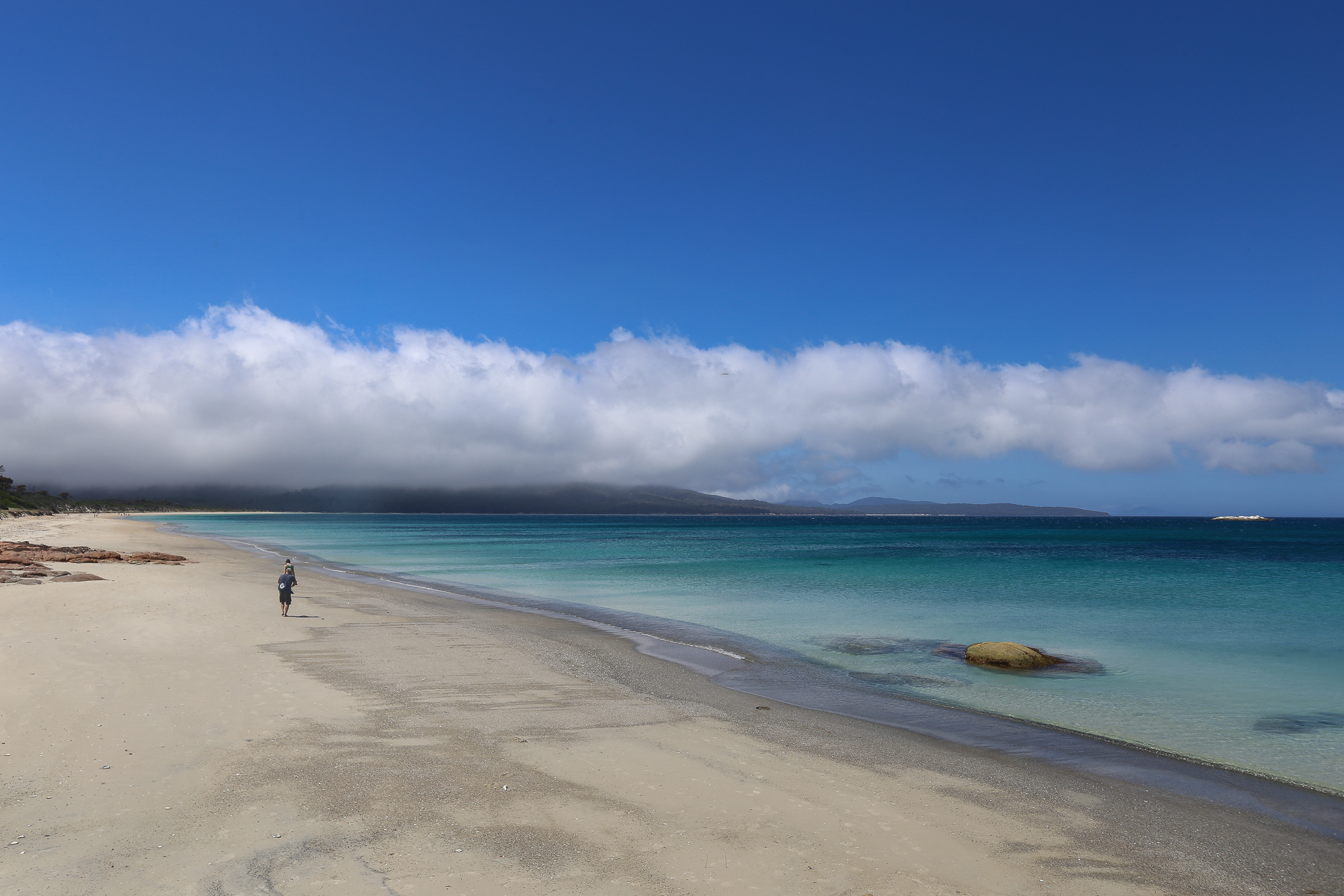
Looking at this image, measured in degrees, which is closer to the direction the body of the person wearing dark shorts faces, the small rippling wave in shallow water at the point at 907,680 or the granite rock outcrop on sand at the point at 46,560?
the granite rock outcrop on sand

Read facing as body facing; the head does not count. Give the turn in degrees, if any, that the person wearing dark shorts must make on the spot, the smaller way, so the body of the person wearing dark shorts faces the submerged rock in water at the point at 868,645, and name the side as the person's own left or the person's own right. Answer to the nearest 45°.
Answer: approximately 135° to the person's own right

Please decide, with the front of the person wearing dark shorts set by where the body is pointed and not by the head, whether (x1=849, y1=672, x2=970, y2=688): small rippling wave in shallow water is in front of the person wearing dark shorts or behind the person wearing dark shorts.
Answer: behind

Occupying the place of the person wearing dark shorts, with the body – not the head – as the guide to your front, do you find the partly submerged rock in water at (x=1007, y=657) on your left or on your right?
on your right

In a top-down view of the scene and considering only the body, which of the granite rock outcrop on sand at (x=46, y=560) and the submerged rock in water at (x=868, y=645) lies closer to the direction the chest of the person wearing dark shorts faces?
the granite rock outcrop on sand

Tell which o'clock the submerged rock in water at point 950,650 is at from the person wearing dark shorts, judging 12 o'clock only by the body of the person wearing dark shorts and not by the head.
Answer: The submerged rock in water is roughly at 4 o'clock from the person wearing dark shorts.

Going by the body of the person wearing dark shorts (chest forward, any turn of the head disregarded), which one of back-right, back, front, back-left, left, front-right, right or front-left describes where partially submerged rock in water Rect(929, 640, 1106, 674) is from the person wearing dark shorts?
back-right

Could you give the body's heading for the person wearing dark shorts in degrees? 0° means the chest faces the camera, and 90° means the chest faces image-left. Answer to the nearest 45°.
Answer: approximately 180°
